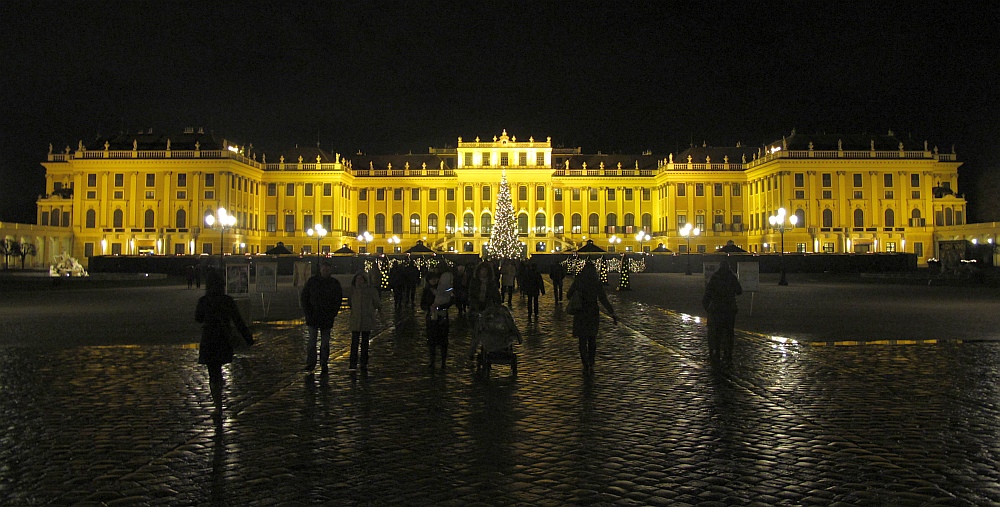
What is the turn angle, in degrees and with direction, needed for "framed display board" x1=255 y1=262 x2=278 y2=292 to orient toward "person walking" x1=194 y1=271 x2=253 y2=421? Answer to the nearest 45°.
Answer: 0° — it already faces them

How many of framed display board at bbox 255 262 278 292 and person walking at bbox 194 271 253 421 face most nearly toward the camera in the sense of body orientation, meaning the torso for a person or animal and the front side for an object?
1

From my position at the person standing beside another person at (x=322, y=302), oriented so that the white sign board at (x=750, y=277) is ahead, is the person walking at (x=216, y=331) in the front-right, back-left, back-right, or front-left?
back-right

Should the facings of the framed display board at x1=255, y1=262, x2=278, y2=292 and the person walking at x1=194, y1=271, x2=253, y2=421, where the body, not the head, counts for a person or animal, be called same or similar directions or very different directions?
very different directions

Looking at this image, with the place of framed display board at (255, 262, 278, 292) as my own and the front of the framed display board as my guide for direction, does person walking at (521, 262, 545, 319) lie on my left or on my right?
on my left

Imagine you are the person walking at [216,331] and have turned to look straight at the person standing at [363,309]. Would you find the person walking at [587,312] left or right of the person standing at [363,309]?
right

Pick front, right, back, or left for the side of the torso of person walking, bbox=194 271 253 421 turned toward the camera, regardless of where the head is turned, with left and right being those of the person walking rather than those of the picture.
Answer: back

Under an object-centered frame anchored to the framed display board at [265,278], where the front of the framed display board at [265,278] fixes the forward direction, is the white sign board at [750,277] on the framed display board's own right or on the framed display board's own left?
on the framed display board's own left

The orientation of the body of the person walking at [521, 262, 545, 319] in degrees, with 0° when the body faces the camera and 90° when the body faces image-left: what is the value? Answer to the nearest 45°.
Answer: approximately 180°

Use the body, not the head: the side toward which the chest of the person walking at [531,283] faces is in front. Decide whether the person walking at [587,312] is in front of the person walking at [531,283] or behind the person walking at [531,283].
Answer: behind
